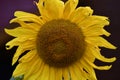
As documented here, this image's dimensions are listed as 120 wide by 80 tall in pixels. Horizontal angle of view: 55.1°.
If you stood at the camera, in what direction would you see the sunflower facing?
facing the viewer
